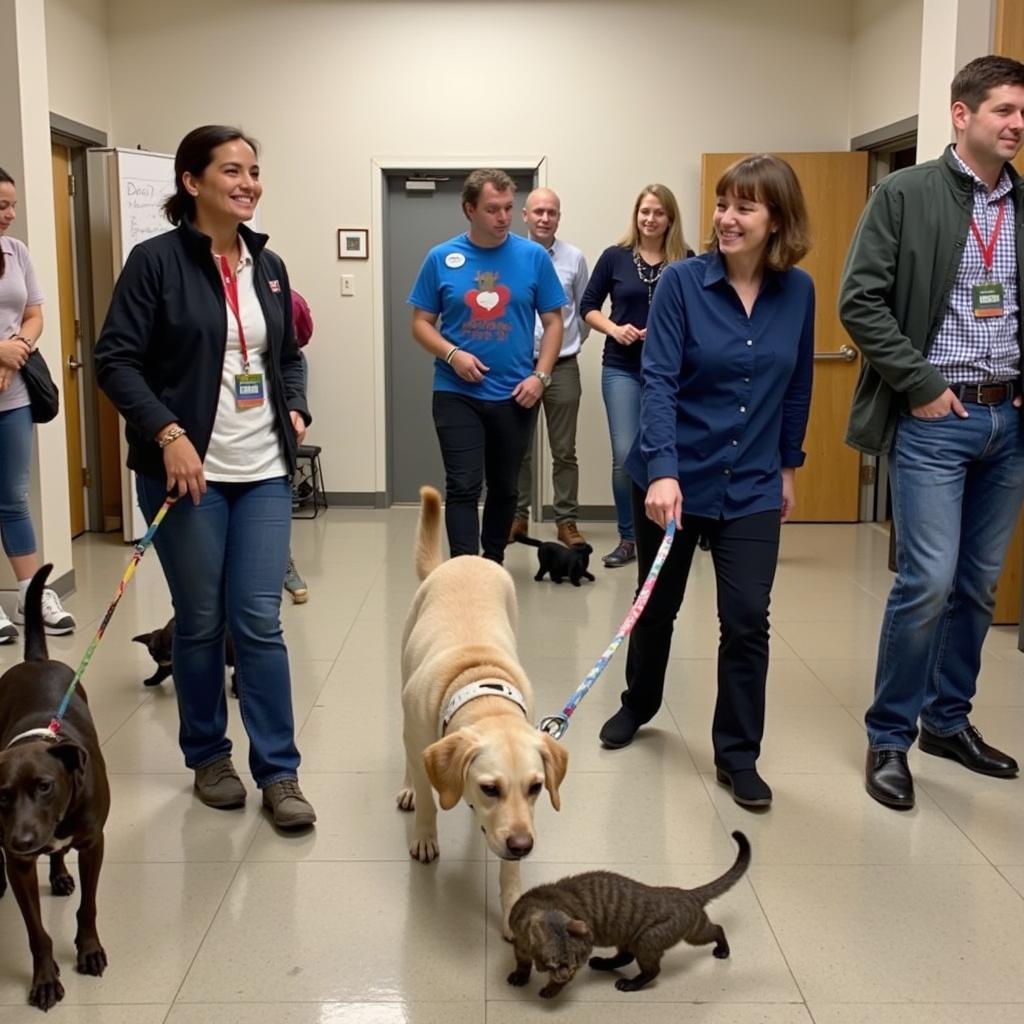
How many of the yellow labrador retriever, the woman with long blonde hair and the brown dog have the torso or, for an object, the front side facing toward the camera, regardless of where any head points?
3

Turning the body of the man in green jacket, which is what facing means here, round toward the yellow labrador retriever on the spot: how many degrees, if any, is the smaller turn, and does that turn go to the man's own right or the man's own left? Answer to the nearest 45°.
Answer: approximately 90° to the man's own right

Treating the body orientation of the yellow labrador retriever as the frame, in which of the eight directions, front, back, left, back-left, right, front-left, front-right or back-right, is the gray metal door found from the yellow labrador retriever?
back

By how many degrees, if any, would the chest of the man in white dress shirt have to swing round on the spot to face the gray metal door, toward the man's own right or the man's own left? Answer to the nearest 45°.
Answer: approximately 135° to the man's own right

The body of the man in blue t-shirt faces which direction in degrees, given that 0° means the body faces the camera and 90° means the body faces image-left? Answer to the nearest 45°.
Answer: approximately 0°

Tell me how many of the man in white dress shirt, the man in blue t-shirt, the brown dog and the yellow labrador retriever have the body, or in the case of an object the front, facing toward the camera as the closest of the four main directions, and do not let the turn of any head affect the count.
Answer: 4

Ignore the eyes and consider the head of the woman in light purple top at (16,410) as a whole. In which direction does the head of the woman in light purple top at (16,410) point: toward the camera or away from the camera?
toward the camera

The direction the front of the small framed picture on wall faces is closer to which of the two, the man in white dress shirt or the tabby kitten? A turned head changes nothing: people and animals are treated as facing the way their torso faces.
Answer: the tabby kitten

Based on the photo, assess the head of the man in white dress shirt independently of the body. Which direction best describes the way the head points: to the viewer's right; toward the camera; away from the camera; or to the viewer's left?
toward the camera

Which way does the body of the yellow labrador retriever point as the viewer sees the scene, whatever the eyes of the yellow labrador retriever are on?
toward the camera

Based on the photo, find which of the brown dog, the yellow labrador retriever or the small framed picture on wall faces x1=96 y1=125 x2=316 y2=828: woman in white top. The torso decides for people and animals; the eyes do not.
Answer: the small framed picture on wall

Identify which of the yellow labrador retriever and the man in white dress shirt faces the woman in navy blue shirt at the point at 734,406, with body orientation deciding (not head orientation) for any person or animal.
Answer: the man in white dress shirt

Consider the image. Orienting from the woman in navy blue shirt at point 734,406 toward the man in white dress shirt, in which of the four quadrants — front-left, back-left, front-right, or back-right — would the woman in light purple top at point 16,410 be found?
front-left

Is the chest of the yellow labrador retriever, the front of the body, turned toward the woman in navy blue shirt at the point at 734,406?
no

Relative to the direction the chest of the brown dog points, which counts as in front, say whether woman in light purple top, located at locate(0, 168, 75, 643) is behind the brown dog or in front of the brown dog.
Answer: behind

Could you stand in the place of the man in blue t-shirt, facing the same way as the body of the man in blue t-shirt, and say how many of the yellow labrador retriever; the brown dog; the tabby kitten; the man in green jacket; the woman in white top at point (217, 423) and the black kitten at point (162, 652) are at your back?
0

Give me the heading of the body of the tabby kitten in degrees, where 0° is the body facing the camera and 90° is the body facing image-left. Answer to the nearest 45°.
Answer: approximately 45°
